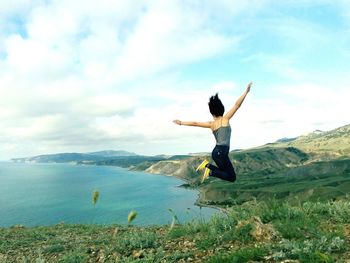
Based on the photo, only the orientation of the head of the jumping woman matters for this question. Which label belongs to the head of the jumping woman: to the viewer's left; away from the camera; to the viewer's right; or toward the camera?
away from the camera

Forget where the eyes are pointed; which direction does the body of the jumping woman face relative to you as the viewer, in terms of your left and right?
facing away from the viewer and to the right of the viewer
